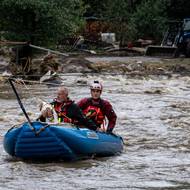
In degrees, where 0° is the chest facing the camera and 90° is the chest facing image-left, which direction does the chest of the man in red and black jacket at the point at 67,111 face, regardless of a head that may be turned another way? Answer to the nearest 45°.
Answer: approximately 45°

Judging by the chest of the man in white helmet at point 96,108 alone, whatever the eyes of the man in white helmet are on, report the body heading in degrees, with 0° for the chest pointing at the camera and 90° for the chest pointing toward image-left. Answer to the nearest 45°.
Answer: approximately 0°

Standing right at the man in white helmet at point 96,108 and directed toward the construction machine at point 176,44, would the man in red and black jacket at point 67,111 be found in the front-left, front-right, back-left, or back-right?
back-left

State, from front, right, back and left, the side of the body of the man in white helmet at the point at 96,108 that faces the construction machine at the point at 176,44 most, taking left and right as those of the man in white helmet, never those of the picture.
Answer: back
